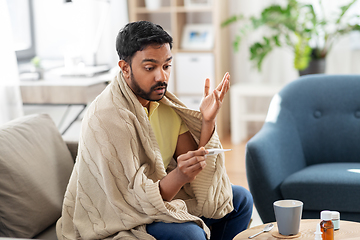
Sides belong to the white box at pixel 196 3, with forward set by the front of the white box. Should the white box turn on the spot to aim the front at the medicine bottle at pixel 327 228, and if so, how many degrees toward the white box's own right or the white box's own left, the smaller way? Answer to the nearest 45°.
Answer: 0° — it already faces it

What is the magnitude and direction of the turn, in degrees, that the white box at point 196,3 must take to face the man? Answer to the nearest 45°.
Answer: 0° — it already faces them

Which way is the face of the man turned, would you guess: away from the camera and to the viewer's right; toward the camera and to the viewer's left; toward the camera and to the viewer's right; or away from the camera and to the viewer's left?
toward the camera and to the viewer's right

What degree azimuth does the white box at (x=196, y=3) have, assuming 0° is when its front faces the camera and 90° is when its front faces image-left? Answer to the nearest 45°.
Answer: approximately 0°

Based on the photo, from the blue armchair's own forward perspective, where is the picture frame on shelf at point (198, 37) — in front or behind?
behind

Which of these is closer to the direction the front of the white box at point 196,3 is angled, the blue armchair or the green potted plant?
the blue armchair

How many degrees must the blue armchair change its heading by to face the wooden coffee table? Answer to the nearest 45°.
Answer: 0° — it already faces it

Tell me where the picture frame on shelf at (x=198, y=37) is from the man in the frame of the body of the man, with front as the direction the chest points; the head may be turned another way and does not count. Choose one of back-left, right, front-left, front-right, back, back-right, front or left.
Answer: back-left

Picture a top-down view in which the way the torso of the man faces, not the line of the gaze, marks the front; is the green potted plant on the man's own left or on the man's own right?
on the man's own left

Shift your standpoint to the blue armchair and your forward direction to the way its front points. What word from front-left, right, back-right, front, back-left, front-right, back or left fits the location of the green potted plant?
back

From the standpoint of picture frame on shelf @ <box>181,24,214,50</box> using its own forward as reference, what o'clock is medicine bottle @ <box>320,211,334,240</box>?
The medicine bottle is roughly at 12 o'clock from the picture frame on shelf.

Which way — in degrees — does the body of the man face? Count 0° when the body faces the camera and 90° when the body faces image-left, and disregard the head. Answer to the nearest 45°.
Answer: approximately 315°
